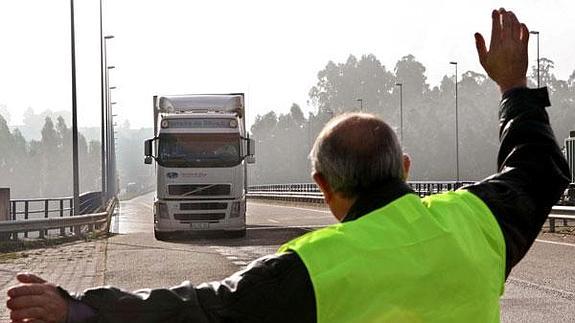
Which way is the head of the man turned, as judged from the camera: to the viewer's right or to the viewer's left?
to the viewer's left

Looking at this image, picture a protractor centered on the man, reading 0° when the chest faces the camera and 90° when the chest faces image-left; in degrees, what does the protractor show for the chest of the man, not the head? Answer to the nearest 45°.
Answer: approximately 180°

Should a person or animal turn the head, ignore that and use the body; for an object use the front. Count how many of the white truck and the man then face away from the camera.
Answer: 1

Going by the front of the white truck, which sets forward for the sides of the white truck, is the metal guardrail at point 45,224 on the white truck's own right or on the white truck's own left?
on the white truck's own right

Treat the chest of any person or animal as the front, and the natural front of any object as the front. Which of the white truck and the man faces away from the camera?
the man

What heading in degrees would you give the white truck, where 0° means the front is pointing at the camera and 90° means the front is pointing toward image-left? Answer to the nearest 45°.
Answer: approximately 0°

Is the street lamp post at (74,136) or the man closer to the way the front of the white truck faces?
the man

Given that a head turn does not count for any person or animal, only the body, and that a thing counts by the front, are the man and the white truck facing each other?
yes

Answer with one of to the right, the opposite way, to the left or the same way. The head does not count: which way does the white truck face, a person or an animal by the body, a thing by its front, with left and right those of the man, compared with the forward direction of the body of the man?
the opposite way

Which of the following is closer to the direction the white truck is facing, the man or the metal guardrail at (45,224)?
the man
